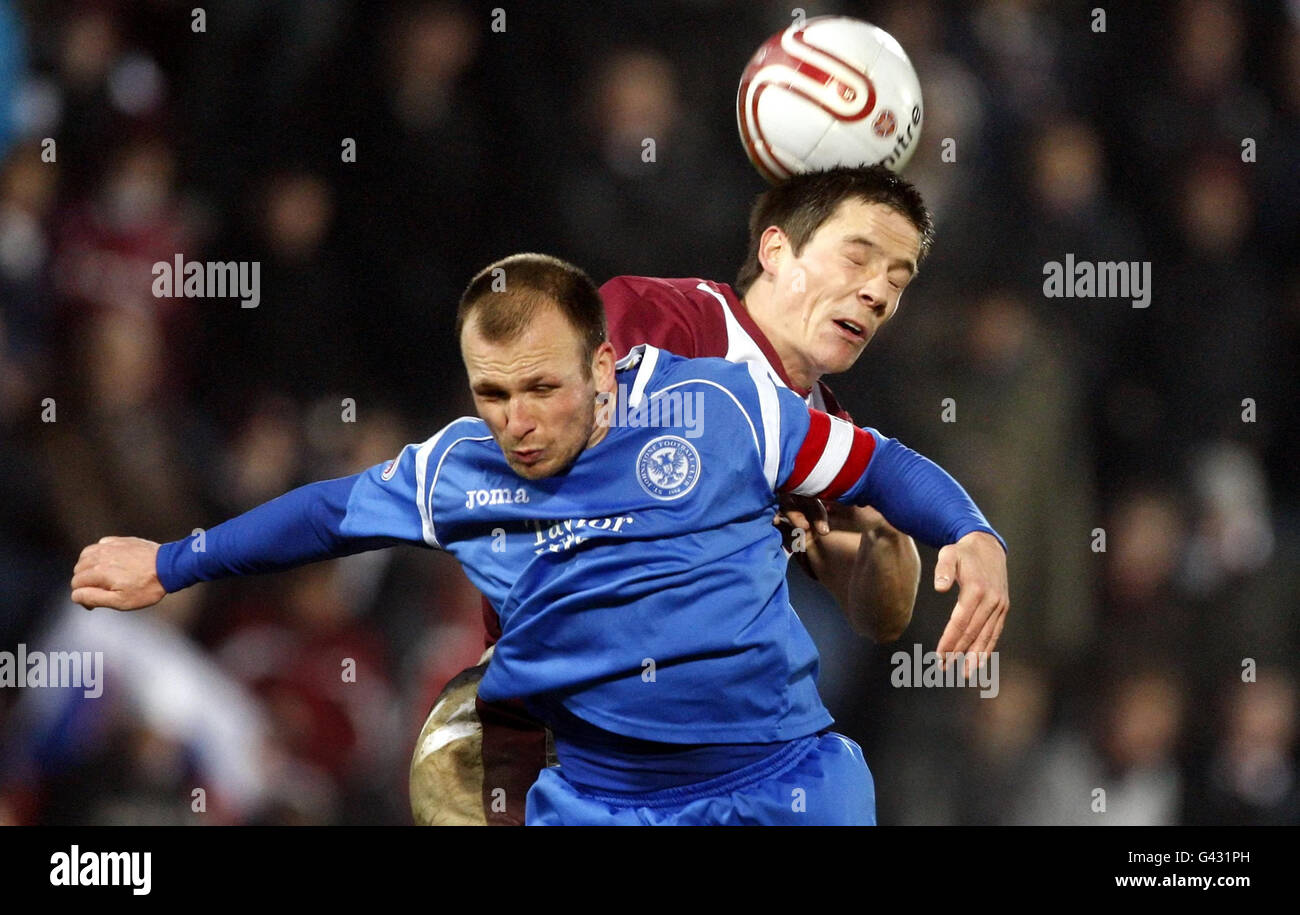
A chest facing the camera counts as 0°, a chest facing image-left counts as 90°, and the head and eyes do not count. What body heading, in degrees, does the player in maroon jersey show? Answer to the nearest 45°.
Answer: approximately 315°

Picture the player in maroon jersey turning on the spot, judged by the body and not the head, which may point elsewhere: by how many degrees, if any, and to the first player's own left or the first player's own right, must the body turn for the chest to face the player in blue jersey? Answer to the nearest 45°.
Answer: approximately 90° to the first player's own right

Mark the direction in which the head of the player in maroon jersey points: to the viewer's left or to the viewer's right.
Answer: to the viewer's right
